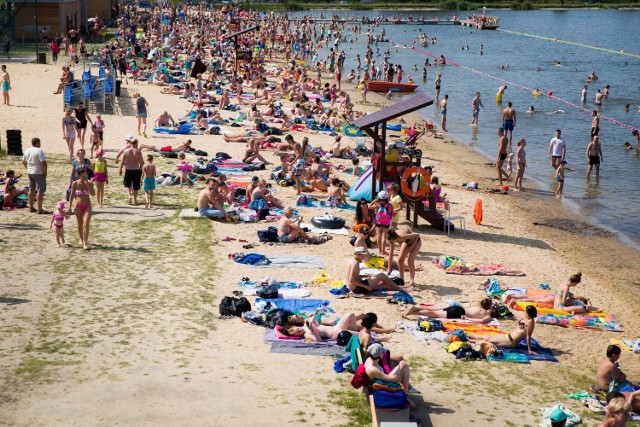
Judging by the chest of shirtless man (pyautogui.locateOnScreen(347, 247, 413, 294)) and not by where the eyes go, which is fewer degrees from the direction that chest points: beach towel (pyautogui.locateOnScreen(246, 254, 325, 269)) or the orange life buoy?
the orange life buoy

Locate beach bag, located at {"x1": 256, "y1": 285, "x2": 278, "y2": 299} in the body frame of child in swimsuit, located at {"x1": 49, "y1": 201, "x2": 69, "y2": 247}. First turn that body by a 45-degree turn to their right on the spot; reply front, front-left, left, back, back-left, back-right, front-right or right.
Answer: left

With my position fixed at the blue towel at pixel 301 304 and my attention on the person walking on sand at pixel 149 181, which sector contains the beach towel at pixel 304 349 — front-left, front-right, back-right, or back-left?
back-left

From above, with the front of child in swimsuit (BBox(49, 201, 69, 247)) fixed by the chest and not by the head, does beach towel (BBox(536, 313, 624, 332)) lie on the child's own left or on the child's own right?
on the child's own left

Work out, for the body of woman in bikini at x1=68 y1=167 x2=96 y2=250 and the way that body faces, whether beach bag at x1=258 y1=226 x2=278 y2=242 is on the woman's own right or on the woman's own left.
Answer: on the woman's own left
